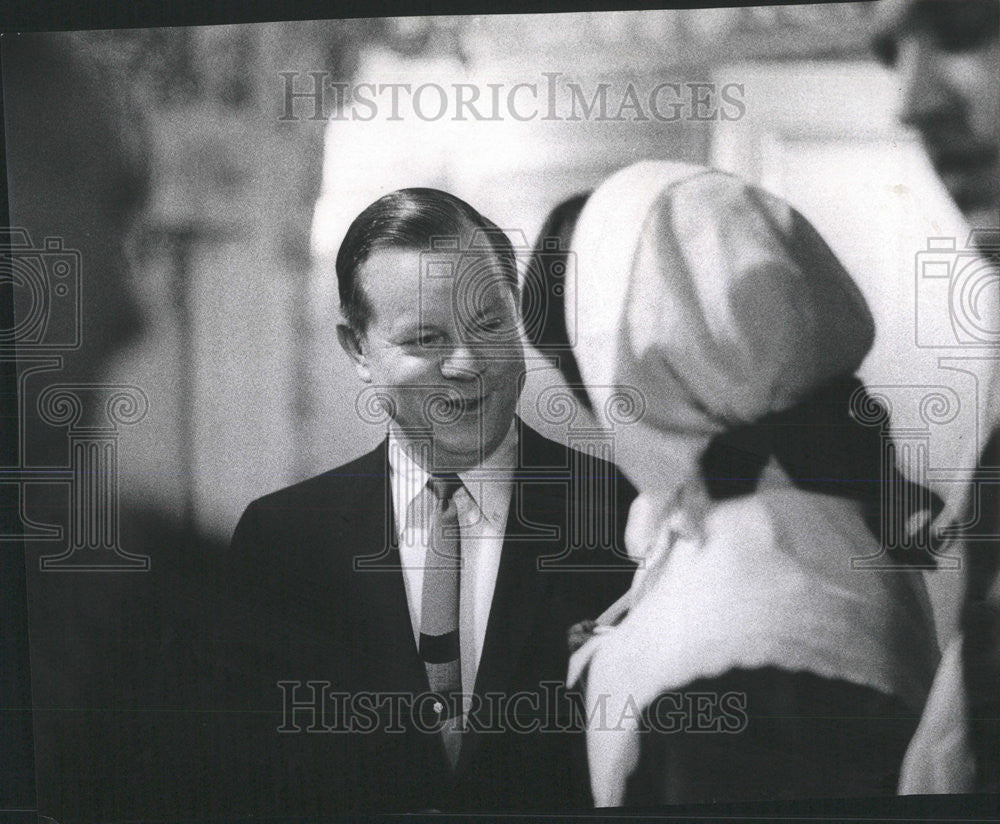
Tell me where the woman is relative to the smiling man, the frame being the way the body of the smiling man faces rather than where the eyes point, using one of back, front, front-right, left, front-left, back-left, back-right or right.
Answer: left

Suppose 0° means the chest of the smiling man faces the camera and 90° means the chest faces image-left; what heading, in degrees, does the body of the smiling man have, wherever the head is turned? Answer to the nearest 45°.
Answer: approximately 0°

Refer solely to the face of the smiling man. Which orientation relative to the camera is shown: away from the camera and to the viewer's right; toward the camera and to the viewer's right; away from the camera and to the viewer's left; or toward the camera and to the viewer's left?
toward the camera and to the viewer's right

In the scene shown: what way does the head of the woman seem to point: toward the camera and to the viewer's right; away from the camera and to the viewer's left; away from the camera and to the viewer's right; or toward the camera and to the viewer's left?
away from the camera and to the viewer's left

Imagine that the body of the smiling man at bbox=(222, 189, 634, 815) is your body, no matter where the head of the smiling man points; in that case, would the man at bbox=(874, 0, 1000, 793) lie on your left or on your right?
on your left
